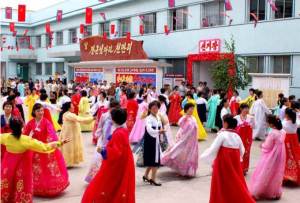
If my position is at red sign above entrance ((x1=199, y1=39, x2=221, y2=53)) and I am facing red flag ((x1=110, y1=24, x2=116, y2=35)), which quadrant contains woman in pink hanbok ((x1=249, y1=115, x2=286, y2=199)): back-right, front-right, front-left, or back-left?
back-left

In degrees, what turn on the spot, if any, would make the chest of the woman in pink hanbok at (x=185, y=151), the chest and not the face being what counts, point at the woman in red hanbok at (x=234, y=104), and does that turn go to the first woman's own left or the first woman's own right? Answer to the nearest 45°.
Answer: approximately 90° to the first woman's own left

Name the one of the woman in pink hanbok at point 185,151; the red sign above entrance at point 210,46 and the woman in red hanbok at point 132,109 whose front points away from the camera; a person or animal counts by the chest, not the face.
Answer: the woman in red hanbok

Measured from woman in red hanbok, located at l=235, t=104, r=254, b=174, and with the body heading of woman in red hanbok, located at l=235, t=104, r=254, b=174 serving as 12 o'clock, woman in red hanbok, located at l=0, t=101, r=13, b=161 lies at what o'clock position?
woman in red hanbok, located at l=0, t=101, r=13, b=161 is roughly at 2 o'clock from woman in red hanbok, located at l=235, t=104, r=254, b=174.

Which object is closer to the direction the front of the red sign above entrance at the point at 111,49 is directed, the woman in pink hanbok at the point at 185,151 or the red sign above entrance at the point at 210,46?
the woman in pink hanbok

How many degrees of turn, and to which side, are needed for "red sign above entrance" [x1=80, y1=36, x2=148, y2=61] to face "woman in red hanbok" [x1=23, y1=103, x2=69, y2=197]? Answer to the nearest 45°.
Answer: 0° — it already faces them
